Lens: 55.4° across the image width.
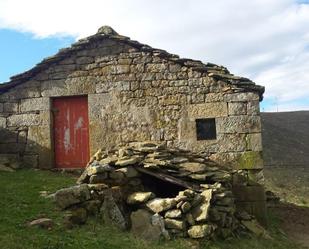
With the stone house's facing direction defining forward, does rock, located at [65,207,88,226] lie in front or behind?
in front

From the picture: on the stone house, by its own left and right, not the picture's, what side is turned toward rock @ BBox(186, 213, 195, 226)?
front

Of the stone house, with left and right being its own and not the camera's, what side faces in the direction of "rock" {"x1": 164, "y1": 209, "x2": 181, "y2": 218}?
front

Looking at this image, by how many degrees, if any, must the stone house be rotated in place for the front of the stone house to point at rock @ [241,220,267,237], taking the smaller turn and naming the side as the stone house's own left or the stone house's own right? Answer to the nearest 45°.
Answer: approximately 45° to the stone house's own left

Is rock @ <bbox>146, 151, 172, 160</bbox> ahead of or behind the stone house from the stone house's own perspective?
ahead

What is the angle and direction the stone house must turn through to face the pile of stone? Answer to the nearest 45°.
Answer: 0° — it already faces it

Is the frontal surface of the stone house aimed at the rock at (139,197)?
yes

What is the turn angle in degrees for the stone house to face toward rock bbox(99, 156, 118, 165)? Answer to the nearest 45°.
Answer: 0° — it already faces it

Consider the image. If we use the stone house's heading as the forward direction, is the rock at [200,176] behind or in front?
in front

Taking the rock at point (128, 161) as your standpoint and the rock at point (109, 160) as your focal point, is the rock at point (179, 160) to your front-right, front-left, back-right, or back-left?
back-right

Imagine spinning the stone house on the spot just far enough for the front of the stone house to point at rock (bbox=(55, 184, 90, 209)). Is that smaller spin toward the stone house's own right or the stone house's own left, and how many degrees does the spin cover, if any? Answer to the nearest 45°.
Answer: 0° — it already faces it

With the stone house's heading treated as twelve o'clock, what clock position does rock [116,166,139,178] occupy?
The rock is roughly at 12 o'clock from the stone house.

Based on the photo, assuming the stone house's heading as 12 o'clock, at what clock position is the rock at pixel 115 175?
The rock is roughly at 12 o'clock from the stone house.

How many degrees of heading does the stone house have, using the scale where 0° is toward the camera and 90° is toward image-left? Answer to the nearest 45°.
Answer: approximately 0°
